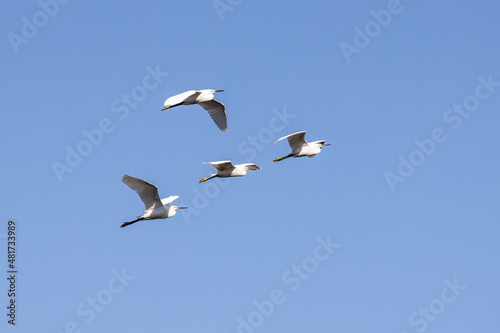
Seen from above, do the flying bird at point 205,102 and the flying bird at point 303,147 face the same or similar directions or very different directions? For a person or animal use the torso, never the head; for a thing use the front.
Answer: same or similar directions

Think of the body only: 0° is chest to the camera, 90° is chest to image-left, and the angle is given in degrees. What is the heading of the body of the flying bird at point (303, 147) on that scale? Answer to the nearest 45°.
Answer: approximately 270°

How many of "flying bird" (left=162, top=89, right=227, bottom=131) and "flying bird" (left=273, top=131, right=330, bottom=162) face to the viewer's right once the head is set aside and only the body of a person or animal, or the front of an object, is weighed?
2

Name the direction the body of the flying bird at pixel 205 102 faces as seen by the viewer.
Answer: to the viewer's right

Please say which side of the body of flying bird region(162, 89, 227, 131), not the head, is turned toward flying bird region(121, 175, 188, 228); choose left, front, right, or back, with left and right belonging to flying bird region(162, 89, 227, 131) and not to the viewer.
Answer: back

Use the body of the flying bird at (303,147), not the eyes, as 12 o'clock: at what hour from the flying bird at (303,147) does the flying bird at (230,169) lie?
the flying bird at (230,169) is roughly at 5 o'clock from the flying bird at (303,147).

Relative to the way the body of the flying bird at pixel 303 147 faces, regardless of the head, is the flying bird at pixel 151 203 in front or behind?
behind
